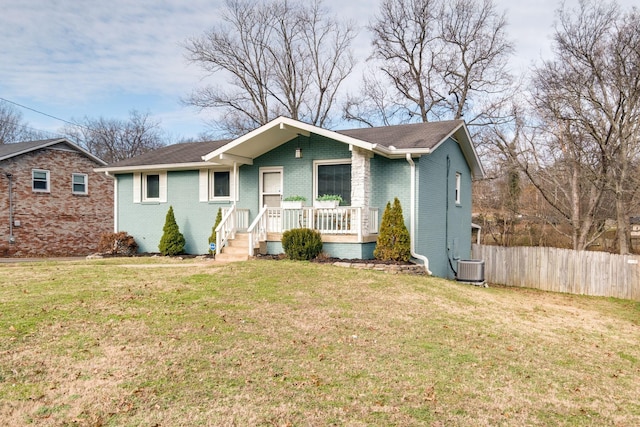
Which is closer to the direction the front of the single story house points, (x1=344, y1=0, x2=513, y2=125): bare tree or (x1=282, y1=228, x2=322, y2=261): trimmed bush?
the trimmed bush

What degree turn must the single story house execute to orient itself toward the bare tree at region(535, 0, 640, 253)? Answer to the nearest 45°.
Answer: approximately 135° to its left

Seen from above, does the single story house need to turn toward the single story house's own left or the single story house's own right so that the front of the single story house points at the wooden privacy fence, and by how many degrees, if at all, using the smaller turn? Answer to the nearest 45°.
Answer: approximately 135° to the single story house's own left

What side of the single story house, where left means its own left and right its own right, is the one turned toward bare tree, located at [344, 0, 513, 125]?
back

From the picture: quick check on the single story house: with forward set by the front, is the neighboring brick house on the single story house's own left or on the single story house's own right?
on the single story house's own right

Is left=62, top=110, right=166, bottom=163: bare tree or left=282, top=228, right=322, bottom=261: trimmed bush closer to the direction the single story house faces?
the trimmed bush

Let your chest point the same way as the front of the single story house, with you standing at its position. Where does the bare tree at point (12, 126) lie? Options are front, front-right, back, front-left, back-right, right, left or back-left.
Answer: right

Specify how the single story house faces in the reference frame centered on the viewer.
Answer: facing the viewer and to the left of the viewer

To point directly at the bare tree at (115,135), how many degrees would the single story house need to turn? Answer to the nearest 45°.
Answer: approximately 90° to its right

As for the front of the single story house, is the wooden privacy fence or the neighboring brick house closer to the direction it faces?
the neighboring brick house
